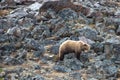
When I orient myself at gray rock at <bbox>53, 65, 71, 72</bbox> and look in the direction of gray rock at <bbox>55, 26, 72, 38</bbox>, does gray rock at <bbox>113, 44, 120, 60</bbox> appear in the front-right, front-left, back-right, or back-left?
front-right

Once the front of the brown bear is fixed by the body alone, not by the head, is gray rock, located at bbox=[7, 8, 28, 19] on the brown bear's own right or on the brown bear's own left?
on the brown bear's own left
